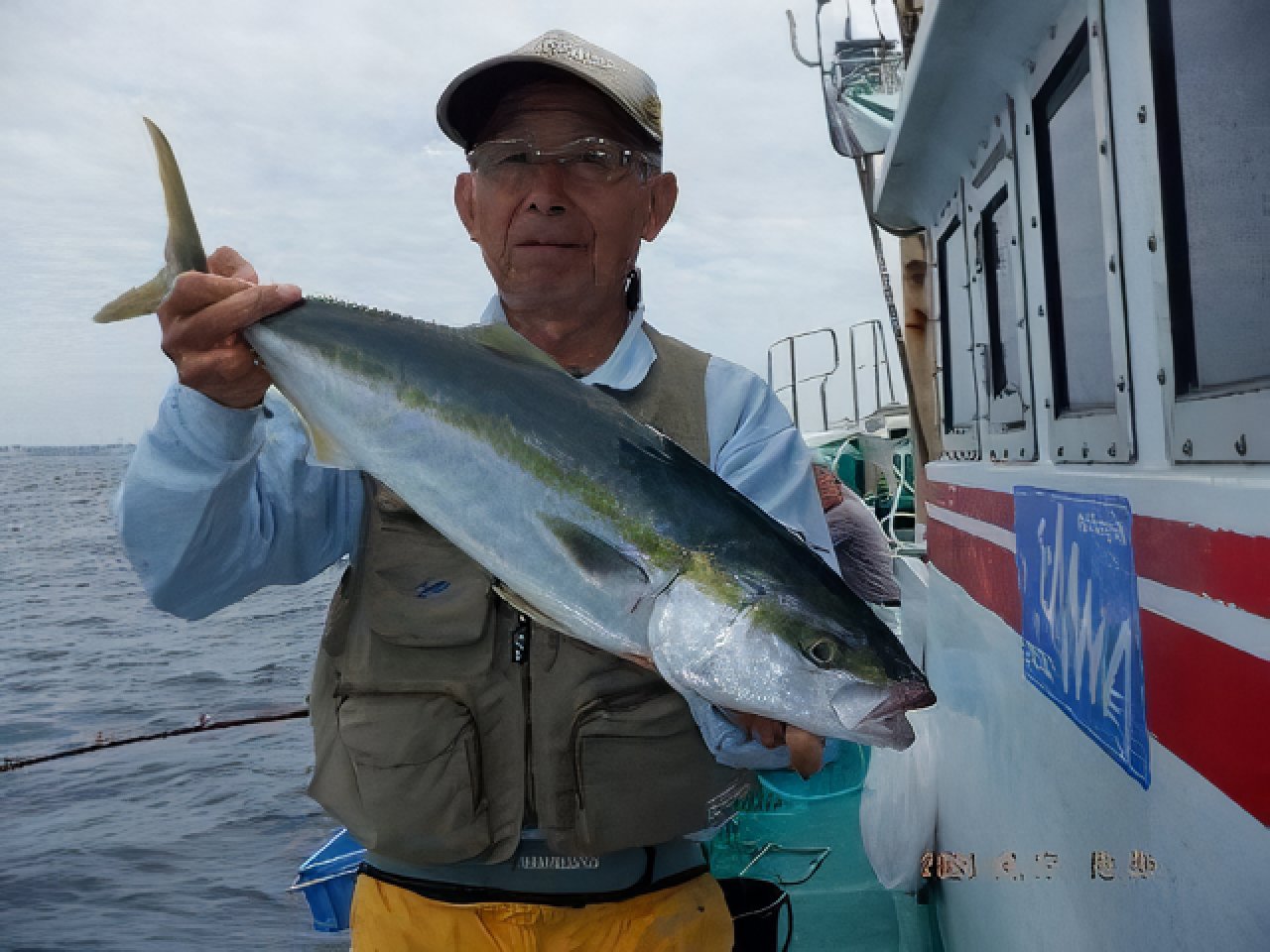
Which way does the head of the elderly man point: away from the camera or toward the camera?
toward the camera

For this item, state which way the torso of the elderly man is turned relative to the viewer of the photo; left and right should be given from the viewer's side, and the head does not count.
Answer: facing the viewer
